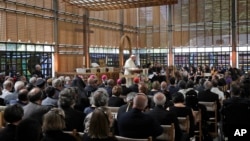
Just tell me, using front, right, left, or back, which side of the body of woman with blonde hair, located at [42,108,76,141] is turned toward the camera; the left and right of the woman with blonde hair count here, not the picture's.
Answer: back

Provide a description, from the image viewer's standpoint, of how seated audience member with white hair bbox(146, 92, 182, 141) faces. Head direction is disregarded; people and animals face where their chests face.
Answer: facing away from the viewer

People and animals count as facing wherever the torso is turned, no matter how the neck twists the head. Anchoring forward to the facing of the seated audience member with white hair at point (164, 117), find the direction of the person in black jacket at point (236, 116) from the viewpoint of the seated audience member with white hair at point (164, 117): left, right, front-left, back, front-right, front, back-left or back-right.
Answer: front-right

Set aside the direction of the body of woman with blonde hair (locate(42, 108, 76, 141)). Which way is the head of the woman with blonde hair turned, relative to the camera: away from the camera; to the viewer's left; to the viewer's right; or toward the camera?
away from the camera

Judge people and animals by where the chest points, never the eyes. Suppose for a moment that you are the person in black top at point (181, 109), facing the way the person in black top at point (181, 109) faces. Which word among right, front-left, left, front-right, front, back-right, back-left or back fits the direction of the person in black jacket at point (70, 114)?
back-left

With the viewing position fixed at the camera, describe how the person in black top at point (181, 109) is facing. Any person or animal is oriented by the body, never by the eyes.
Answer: facing away from the viewer

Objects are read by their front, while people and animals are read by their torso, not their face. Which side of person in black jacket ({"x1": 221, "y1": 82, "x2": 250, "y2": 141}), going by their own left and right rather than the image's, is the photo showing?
back

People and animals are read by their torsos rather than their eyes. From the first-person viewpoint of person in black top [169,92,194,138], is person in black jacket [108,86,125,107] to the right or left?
on their left

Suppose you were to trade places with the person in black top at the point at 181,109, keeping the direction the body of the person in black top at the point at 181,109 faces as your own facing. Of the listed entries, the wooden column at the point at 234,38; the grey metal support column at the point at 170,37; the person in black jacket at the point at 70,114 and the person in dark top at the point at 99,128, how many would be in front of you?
2

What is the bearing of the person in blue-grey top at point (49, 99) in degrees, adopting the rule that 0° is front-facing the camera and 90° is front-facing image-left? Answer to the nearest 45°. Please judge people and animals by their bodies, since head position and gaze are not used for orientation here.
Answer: approximately 180°

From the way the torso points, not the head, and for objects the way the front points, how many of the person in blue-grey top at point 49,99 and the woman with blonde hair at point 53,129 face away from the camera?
2

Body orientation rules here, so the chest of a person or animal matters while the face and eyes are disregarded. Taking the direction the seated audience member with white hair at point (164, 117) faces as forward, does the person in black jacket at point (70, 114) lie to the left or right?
on their left

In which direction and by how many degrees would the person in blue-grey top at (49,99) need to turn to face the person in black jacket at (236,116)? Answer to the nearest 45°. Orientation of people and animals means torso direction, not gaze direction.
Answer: approximately 90° to their right

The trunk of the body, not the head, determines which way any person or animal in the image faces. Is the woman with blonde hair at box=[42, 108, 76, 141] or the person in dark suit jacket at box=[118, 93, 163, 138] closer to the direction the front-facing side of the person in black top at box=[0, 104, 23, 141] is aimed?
the person in dark suit jacket
